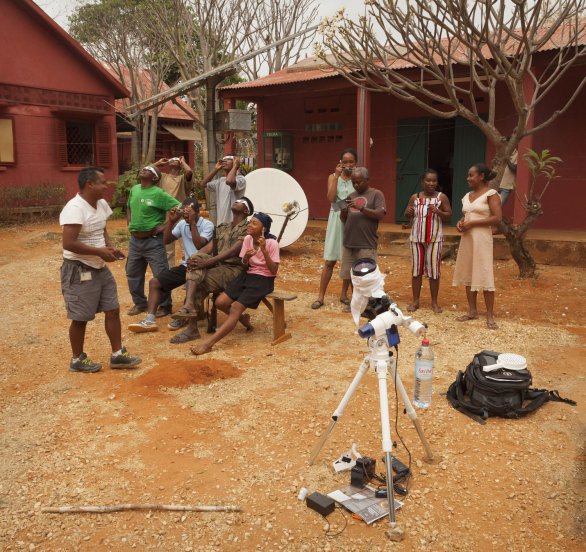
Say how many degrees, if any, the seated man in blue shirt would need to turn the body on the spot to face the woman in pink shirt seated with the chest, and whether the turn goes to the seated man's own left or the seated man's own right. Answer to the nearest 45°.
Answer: approximately 90° to the seated man's own left

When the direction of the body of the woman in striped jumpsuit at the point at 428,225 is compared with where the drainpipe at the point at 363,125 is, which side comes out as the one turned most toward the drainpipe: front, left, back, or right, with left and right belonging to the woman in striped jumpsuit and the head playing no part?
back

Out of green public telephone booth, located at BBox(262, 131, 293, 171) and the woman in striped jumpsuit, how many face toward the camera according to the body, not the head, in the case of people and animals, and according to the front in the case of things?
2

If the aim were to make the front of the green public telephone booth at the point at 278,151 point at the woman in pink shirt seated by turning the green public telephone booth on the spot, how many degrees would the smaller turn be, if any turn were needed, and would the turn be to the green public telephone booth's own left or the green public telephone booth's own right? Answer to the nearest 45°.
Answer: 0° — it already faces them

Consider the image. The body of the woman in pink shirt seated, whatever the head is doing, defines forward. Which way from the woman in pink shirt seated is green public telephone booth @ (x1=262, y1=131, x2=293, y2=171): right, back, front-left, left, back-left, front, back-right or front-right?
back-right

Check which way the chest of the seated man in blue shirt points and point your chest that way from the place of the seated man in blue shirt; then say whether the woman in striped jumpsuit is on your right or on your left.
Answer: on your left

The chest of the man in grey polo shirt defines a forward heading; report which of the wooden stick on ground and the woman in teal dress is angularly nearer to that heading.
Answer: the wooden stick on ground

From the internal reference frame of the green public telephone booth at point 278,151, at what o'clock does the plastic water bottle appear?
The plastic water bottle is roughly at 12 o'clock from the green public telephone booth.

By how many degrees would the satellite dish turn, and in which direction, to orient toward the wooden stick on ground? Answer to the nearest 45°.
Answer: approximately 45° to its right

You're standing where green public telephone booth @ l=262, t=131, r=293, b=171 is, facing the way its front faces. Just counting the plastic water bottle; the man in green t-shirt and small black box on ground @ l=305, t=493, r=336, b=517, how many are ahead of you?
3
